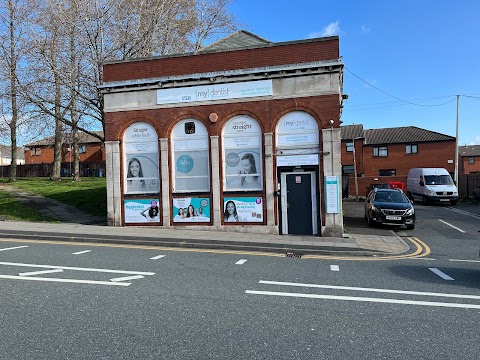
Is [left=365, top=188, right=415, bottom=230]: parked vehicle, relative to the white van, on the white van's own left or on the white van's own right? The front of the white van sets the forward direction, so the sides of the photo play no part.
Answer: on the white van's own right

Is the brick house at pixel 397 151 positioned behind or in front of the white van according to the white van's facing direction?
behind

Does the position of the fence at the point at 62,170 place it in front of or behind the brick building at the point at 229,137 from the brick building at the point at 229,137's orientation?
behind

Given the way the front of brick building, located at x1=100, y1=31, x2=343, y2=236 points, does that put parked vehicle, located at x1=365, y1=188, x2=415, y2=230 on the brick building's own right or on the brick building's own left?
on the brick building's own left

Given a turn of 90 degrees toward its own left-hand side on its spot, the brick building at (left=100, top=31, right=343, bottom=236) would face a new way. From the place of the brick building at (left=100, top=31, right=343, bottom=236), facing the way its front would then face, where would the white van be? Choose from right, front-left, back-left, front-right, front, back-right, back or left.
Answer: front-left

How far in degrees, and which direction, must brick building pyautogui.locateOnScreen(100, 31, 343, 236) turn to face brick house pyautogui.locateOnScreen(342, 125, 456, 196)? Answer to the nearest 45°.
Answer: approximately 135° to its left
